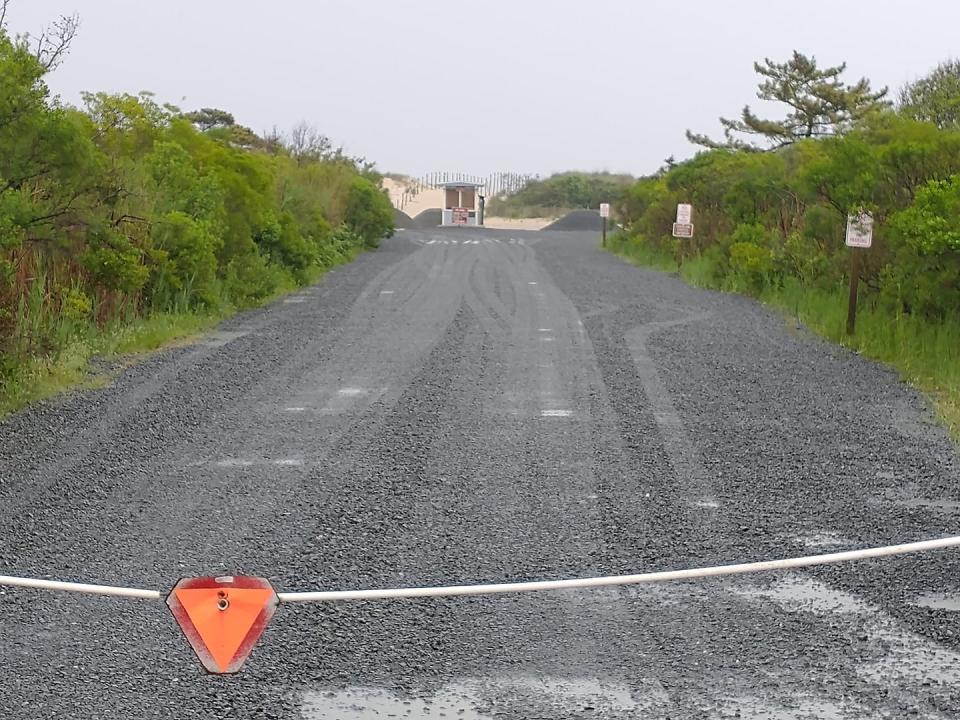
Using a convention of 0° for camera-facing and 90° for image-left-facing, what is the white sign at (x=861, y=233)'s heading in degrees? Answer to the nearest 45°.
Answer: approximately 0°
